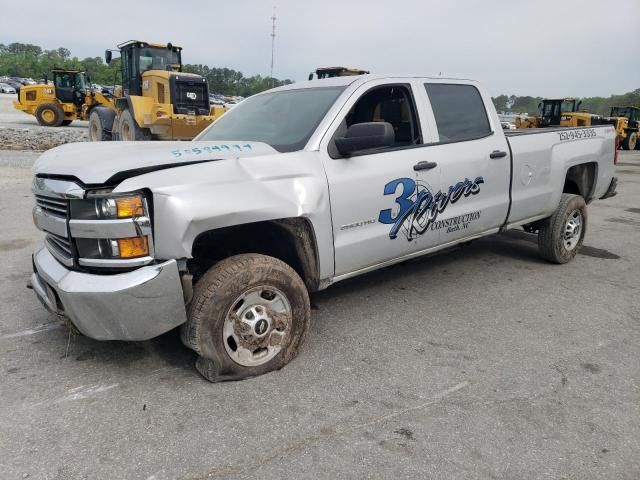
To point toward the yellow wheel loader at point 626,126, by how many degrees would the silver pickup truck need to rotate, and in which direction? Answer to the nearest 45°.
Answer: approximately 180°

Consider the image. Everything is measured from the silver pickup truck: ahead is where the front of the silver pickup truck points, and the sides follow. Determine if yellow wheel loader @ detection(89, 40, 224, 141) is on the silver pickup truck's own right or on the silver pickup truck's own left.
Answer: on the silver pickup truck's own right

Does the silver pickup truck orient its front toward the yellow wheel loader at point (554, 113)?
no

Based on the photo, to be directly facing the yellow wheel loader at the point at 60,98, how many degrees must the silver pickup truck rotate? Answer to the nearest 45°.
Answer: approximately 90° to its right

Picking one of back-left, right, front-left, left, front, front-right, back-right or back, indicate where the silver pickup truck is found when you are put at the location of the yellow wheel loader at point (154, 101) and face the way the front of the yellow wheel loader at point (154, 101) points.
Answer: back-left

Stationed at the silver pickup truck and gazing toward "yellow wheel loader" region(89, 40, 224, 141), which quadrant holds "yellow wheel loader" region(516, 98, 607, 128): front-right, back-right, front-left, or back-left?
front-right

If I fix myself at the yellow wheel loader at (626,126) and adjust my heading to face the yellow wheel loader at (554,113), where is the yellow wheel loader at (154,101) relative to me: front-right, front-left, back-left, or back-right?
front-left

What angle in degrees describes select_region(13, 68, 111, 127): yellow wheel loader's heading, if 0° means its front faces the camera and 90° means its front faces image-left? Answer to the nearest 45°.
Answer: approximately 270°

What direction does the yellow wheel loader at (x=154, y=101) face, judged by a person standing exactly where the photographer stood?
facing away from the viewer and to the left of the viewer

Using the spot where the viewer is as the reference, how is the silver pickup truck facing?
facing the viewer and to the left of the viewer

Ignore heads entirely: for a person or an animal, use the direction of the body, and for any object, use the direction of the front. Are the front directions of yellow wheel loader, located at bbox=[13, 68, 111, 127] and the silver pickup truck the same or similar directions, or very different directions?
very different directions

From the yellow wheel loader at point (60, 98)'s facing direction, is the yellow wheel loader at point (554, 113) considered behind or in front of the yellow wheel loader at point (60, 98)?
in front

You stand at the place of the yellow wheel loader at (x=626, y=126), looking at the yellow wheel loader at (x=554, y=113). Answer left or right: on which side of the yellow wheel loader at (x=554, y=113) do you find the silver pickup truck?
left

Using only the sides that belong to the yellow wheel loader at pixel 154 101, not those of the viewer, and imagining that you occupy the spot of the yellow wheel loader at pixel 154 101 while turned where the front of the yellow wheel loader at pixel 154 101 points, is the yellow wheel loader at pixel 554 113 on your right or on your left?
on your right
